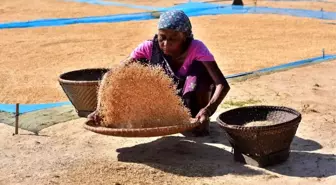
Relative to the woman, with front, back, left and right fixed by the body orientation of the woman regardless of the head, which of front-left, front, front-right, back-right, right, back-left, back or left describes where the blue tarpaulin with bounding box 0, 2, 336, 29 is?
back-right

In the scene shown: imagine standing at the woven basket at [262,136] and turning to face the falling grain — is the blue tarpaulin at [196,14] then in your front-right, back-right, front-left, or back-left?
front-right

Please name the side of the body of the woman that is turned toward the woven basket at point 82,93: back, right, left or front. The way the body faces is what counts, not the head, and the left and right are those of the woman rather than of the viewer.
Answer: right

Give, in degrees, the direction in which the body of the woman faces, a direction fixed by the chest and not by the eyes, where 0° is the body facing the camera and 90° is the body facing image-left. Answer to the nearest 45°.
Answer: approximately 45°

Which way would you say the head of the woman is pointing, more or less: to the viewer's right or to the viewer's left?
to the viewer's left

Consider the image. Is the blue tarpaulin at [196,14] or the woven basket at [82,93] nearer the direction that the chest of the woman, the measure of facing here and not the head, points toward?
the woven basket

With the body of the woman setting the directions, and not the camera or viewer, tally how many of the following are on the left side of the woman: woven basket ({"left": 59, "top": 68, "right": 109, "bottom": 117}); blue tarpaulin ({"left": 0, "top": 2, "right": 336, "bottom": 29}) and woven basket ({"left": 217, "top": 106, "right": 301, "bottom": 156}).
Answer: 1

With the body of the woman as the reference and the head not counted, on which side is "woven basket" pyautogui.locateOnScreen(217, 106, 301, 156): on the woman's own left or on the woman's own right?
on the woman's own left
